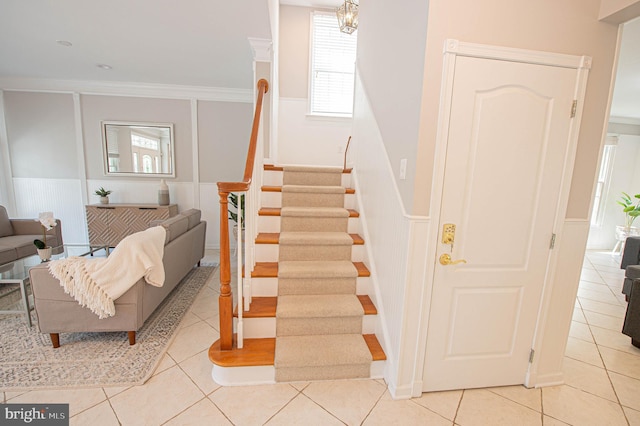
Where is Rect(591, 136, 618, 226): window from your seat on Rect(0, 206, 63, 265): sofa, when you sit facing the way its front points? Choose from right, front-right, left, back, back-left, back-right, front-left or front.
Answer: front

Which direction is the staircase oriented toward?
toward the camera

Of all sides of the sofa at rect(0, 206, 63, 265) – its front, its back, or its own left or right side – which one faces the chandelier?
front

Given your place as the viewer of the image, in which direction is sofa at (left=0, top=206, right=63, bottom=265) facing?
facing the viewer and to the right of the viewer

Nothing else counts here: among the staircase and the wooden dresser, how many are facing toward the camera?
2

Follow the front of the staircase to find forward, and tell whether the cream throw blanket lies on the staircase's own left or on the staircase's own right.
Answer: on the staircase's own right

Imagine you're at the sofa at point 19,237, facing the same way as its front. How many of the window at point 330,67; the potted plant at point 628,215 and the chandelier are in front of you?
3

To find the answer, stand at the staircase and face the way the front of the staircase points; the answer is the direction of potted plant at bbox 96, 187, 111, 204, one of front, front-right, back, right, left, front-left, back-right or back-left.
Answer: back-right

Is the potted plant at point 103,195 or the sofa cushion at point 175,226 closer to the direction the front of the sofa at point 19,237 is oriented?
the sofa cushion

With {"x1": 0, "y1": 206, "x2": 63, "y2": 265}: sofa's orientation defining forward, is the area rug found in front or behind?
in front

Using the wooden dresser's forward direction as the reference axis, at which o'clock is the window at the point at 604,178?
The window is roughly at 10 o'clock from the wooden dresser.

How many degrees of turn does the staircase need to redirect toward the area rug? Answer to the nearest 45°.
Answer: approximately 90° to its right

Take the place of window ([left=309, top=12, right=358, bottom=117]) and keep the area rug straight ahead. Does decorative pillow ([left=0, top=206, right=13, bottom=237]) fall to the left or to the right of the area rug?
right

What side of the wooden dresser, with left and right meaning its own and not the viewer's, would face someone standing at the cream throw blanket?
front

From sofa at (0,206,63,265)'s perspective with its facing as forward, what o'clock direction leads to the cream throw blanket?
The cream throw blanket is roughly at 1 o'clock from the sofa.

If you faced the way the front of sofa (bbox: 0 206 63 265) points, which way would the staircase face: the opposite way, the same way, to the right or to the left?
to the right
